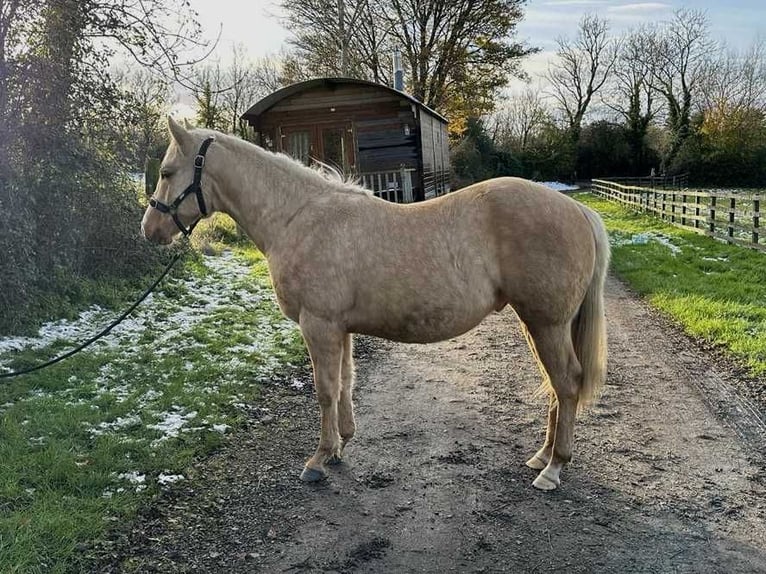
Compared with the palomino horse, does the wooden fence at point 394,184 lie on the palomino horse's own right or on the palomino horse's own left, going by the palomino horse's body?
on the palomino horse's own right

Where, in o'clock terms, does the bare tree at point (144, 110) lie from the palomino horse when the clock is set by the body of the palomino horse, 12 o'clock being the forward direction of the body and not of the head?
The bare tree is roughly at 2 o'clock from the palomino horse.

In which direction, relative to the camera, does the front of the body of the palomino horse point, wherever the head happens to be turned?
to the viewer's left

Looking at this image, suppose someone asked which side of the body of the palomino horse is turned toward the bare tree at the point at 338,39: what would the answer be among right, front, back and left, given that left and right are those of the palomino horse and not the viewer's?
right

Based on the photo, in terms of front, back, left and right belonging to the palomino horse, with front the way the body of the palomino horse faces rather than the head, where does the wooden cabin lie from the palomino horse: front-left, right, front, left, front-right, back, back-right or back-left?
right

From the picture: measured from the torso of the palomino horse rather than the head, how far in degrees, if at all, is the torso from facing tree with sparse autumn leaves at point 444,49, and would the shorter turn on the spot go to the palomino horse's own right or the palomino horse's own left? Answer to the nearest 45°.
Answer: approximately 90° to the palomino horse's own right

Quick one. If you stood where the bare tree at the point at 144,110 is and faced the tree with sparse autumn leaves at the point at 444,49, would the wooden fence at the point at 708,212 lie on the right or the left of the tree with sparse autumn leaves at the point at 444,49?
right
